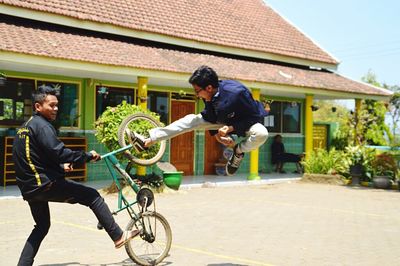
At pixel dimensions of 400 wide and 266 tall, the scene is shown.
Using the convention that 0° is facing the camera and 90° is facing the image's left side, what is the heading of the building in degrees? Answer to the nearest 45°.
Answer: approximately 315°

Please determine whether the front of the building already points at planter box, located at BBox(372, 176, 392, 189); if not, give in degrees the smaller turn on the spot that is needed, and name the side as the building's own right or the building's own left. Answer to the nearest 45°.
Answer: approximately 45° to the building's own left

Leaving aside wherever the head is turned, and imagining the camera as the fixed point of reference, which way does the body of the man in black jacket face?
to the viewer's right
